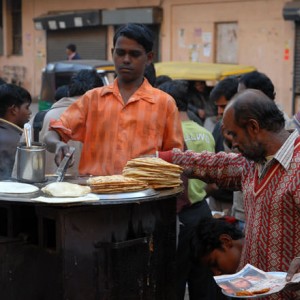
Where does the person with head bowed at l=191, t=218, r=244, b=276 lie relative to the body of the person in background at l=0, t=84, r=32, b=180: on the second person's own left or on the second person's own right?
on the second person's own right

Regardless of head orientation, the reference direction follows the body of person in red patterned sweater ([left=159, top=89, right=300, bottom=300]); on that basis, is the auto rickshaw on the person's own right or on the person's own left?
on the person's own right

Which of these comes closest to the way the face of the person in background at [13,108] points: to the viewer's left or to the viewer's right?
to the viewer's right

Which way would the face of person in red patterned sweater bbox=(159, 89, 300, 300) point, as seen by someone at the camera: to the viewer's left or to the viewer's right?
to the viewer's left

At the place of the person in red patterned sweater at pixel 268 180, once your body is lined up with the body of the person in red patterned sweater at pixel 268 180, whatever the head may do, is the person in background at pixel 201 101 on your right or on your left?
on your right
